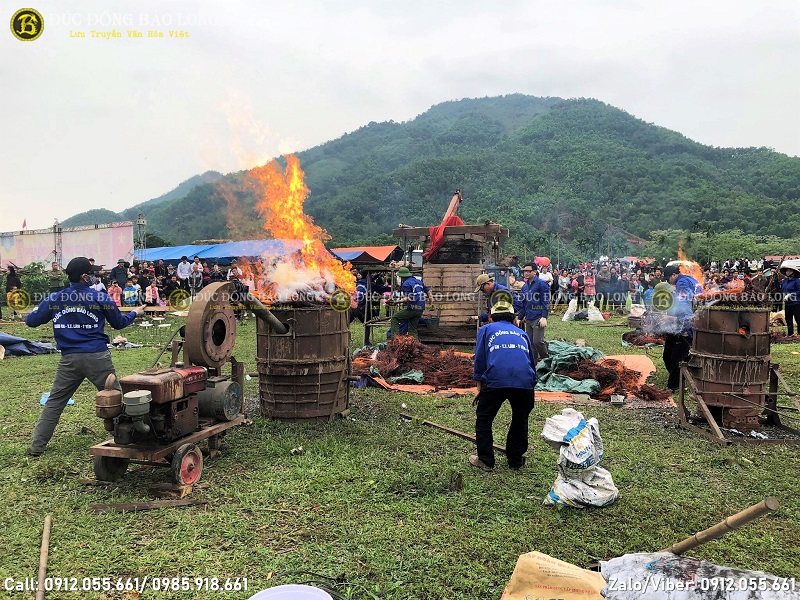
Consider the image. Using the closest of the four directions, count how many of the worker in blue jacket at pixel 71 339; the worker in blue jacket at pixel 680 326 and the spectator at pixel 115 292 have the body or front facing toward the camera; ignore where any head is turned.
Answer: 1

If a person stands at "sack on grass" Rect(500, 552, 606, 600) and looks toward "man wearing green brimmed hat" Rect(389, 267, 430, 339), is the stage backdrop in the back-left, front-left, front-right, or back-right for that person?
front-left

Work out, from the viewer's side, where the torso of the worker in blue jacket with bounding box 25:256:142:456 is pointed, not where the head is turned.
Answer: away from the camera

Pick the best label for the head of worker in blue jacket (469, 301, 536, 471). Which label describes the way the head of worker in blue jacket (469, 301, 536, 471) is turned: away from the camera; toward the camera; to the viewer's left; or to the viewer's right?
away from the camera

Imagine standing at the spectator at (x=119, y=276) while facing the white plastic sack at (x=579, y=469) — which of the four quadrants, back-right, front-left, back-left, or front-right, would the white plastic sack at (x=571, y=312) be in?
front-left

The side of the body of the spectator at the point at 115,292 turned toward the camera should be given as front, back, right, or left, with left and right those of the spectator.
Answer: front

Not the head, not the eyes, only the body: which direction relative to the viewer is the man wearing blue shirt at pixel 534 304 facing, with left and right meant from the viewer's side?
facing the viewer and to the left of the viewer

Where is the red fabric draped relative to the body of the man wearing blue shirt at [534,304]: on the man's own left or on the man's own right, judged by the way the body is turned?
on the man's own right

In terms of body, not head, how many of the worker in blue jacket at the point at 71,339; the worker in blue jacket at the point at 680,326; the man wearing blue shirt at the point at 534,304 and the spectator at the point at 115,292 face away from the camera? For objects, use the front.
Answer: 1

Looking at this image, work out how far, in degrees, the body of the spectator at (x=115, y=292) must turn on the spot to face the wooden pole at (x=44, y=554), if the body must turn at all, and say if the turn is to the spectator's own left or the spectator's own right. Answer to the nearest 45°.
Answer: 0° — they already face it

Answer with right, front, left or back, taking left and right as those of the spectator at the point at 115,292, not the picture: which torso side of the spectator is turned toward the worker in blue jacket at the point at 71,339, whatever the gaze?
front
